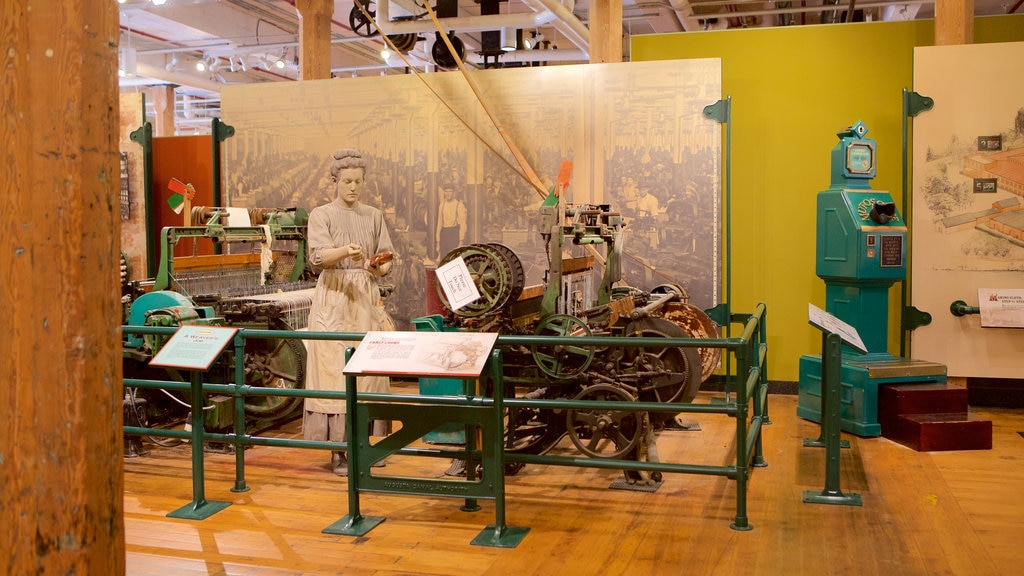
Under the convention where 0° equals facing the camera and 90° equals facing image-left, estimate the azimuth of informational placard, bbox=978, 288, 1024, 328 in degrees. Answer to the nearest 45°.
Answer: approximately 0°

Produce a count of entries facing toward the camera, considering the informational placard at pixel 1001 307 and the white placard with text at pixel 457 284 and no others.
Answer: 2

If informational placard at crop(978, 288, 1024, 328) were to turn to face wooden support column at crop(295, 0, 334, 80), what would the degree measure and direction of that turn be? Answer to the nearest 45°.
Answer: approximately 90° to its right

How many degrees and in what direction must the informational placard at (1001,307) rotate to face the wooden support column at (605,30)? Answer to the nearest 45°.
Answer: approximately 90° to its right

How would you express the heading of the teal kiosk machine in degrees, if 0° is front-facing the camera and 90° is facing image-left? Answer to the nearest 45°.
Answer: approximately 315°

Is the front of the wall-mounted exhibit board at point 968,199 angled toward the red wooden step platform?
yes

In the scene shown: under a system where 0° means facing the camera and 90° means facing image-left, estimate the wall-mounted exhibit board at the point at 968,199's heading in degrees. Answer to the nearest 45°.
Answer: approximately 0°
